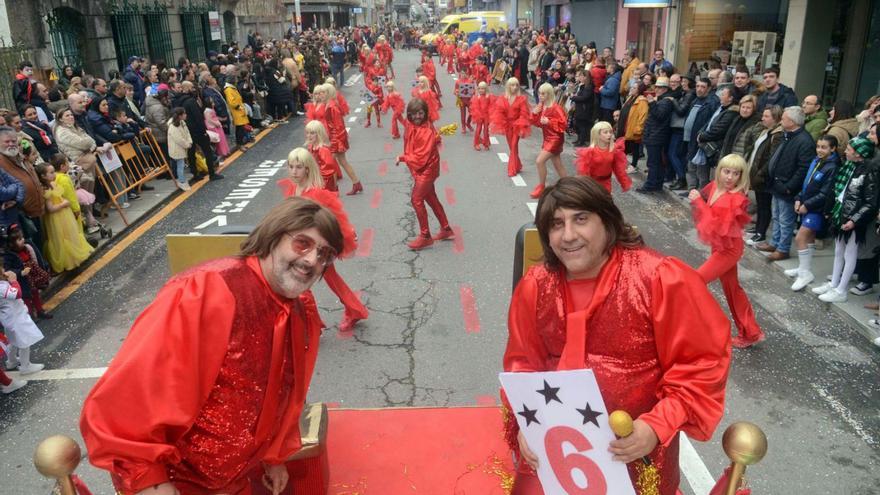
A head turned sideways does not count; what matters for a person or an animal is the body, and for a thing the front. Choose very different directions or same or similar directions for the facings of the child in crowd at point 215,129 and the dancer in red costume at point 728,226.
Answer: very different directions

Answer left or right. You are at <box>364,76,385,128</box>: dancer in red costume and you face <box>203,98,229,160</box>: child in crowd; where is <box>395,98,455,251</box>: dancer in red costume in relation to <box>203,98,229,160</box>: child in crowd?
left

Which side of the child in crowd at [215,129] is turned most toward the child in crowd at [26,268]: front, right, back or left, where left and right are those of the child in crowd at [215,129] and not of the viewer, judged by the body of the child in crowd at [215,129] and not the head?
right

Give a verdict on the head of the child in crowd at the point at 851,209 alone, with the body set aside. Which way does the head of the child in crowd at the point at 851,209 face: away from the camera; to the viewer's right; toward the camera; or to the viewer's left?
to the viewer's left

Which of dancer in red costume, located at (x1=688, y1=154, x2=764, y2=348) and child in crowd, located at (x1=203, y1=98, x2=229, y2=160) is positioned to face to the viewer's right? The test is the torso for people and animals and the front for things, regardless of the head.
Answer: the child in crowd

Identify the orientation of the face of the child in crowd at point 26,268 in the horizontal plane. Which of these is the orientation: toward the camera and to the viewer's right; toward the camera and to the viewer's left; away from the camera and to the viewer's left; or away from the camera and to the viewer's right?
toward the camera and to the viewer's right

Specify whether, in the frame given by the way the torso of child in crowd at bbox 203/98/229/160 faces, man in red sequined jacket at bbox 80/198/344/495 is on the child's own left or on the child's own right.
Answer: on the child's own right

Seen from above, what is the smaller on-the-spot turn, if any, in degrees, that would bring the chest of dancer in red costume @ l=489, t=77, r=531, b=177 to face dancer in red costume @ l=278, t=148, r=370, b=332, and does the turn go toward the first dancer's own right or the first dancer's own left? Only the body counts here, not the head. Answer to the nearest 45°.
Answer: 0° — they already face them

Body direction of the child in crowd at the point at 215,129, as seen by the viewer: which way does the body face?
to the viewer's right

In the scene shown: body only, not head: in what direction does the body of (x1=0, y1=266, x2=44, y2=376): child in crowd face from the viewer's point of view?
to the viewer's right

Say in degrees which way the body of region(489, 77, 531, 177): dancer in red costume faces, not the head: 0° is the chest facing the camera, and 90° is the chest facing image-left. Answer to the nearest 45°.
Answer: approximately 0°

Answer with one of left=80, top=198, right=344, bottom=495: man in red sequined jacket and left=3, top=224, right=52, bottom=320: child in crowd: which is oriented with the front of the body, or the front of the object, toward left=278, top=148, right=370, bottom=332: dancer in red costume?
the child in crowd

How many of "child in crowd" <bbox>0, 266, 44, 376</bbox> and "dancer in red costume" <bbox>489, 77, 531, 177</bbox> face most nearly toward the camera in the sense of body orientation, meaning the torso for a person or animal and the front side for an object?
1
